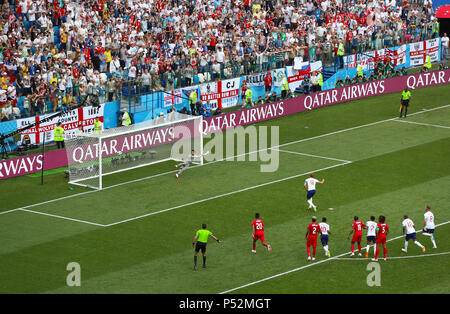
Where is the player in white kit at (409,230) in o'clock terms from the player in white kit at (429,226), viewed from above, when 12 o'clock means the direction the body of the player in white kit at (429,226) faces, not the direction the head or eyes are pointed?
the player in white kit at (409,230) is roughly at 9 o'clock from the player in white kit at (429,226).

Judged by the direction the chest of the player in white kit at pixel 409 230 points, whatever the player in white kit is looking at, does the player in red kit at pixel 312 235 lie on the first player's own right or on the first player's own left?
on the first player's own left

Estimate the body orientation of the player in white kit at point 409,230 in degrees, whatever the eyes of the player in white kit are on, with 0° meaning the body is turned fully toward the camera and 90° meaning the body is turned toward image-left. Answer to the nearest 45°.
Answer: approximately 135°

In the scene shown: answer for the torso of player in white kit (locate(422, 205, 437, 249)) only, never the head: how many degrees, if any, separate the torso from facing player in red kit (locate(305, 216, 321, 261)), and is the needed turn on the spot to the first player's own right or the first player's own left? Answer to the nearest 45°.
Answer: approximately 90° to the first player's own left

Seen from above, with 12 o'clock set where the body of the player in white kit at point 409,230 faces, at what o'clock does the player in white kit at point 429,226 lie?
the player in white kit at point 429,226 is roughly at 3 o'clock from the player in white kit at point 409,230.

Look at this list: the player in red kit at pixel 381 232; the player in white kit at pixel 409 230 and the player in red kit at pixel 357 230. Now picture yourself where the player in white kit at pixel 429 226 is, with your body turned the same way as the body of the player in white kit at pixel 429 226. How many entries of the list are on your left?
3

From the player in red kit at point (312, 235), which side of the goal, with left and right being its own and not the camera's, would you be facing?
front

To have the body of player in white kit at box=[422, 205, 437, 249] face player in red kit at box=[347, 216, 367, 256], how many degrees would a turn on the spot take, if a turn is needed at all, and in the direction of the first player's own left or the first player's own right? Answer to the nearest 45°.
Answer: approximately 90° to the first player's own left

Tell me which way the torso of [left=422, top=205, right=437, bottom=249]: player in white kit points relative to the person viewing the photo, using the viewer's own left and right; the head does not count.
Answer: facing away from the viewer and to the left of the viewer
